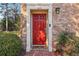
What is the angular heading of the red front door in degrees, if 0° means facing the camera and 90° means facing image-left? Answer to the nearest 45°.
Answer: approximately 0°

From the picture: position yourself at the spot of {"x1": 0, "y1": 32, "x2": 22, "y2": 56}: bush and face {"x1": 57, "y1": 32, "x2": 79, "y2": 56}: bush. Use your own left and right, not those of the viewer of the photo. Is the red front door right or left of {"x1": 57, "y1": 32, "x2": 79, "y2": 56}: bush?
left

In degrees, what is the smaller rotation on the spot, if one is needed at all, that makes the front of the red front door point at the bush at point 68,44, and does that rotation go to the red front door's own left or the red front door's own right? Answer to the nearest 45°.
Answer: approximately 45° to the red front door's own left

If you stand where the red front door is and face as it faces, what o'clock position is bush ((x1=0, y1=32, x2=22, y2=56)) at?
The bush is roughly at 1 o'clock from the red front door.
